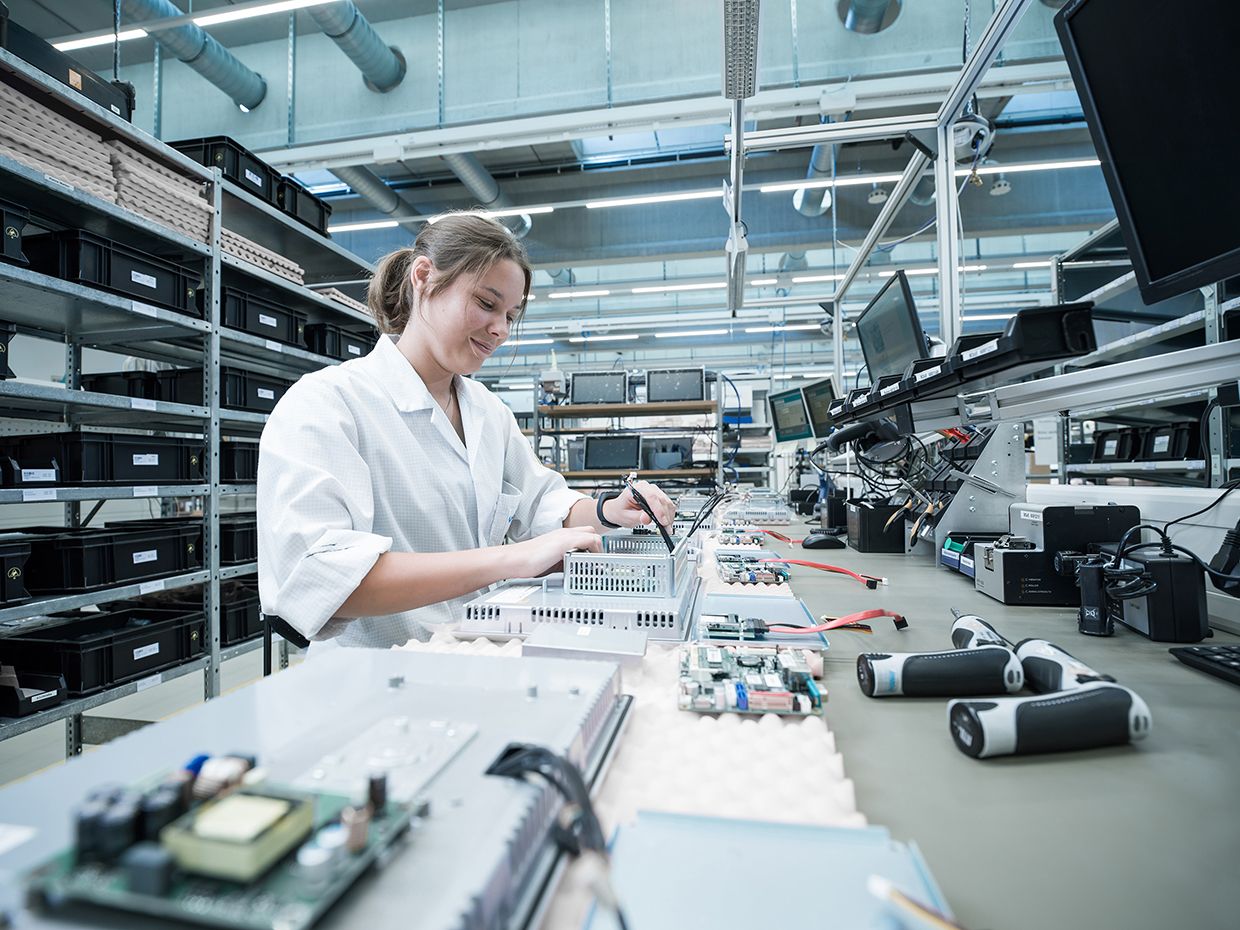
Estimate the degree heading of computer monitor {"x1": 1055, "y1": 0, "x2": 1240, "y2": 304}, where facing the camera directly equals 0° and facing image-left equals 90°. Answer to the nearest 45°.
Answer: approximately 45°

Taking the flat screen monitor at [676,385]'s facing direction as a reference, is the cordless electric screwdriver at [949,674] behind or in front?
in front

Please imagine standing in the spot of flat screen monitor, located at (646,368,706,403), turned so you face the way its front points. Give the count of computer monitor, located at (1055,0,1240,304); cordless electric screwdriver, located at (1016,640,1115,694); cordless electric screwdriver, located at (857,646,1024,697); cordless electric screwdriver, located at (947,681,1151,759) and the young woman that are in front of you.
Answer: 5

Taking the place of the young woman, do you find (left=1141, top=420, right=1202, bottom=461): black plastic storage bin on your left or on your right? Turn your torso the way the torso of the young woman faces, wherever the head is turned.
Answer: on your left

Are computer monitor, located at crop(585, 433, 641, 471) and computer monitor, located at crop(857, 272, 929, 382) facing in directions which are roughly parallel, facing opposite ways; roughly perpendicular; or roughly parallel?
roughly perpendicular

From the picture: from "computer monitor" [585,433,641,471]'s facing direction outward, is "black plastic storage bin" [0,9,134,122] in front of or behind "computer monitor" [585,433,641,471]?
in front

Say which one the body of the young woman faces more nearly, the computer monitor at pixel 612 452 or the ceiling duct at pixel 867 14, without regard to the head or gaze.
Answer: the ceiling duct

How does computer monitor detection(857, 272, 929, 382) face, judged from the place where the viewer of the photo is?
facing the viewer and to the left of the viewer

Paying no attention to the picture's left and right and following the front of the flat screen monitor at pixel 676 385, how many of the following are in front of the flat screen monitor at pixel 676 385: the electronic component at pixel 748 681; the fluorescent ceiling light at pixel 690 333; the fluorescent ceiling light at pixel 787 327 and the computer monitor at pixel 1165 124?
2

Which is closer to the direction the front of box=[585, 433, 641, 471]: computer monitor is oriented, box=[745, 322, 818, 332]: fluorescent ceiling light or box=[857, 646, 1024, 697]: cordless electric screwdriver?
the cordless electric screwdriver

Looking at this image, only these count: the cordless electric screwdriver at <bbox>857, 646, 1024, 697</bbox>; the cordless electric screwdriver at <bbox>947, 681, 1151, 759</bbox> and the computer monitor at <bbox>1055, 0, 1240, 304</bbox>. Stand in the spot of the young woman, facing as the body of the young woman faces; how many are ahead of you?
3

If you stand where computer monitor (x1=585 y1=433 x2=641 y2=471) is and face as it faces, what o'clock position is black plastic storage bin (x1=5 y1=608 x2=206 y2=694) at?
The black plastic storage bin is roughly at 1 o'clock from the computer monitor.

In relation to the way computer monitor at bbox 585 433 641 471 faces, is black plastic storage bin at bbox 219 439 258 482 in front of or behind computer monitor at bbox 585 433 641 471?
in front

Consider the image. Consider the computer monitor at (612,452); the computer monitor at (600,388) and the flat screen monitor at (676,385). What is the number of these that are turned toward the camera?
3

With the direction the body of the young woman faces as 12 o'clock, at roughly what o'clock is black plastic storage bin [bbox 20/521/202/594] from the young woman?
The black plastic storage bin is roughly at 6 o'clock from the young woman.

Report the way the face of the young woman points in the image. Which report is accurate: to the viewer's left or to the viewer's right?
to the viewer's right

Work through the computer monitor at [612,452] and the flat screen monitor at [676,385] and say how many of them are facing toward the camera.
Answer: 2

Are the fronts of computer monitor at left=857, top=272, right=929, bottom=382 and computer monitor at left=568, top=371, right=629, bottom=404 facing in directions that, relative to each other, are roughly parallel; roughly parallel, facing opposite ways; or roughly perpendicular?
roughly perpendicular

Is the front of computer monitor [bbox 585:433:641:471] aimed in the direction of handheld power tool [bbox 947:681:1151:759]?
yes

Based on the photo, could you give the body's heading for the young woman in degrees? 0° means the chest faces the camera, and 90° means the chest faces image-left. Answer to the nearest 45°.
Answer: approximately 315°
